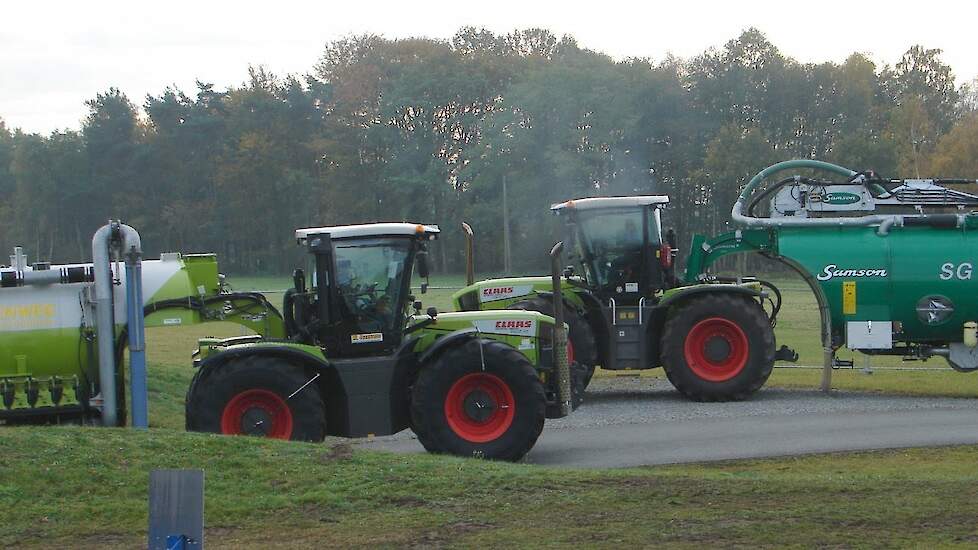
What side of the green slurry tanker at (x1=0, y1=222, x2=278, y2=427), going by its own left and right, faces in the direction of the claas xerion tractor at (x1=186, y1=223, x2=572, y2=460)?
front

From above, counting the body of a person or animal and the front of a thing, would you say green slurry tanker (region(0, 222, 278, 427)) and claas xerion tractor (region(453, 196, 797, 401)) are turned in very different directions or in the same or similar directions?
very different directions

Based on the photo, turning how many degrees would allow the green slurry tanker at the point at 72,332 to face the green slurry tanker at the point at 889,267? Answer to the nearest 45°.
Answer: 0° — it already faces it

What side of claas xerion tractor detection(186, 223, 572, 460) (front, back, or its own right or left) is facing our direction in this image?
right

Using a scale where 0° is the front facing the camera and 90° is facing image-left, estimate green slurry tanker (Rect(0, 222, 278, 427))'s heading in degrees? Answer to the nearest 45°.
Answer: approximately 270°

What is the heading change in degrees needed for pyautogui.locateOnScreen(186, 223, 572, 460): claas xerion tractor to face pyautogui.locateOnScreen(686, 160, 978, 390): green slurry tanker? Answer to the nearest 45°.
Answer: approximately 45° to its left

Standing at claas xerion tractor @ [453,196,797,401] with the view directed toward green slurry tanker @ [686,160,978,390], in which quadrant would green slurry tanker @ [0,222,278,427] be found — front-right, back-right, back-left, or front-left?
back-right

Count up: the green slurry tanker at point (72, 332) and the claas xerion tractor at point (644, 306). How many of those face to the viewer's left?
1

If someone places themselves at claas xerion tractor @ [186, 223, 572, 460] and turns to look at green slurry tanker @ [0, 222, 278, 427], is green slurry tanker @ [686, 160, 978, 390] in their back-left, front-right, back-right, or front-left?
back-right

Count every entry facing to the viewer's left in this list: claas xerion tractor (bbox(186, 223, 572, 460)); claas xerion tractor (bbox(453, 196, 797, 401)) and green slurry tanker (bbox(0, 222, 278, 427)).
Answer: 1

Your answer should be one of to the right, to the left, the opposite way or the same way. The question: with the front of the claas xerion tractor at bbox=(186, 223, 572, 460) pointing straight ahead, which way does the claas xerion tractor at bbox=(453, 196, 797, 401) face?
the opposite way

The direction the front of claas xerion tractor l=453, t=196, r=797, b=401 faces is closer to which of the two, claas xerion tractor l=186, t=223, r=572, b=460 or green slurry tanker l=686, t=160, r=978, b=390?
the claas xerion tractor

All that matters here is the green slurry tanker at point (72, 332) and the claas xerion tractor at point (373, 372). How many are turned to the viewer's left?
0

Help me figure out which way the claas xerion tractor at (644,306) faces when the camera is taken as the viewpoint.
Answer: facing to the left of the viewer

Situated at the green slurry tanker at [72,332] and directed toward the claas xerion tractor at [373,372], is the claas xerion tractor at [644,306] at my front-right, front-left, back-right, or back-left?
front-left
